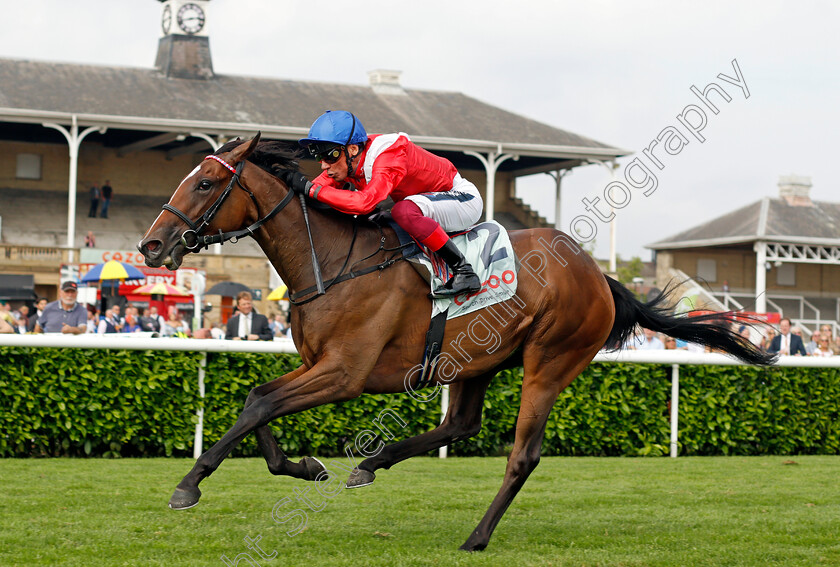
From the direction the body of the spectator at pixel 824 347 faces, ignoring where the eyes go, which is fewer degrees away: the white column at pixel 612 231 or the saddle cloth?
the saddle cloth

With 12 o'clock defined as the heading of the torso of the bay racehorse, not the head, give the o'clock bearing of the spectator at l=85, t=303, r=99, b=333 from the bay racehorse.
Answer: The spectator is roughly at 2 o'clock from the bay racehorse.

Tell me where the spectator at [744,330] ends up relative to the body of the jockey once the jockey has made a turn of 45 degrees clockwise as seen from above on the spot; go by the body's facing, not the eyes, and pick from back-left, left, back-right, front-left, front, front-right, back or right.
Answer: right

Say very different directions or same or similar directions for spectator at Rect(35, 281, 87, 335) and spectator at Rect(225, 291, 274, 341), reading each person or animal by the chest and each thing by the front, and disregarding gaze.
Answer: same or similar directions

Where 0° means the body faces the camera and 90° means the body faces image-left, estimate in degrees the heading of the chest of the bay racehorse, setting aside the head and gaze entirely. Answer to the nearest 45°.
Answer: approximately 90°

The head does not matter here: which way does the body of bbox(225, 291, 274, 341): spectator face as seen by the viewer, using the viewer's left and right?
facing the viewer

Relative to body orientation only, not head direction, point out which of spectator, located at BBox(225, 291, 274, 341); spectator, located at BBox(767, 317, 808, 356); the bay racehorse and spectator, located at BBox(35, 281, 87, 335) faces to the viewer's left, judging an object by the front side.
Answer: the bay racehorse

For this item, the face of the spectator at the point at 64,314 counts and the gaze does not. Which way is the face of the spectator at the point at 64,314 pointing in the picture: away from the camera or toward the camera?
toward the camera

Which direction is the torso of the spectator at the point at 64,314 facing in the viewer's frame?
toward the camera

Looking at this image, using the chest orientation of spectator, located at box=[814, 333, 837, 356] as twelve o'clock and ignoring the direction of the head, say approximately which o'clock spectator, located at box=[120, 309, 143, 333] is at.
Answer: spectator, located at box=[120, 309, 143, 333] is roughly at 2 o'clock from spectator, located at box=[814, 333, 837, 356].

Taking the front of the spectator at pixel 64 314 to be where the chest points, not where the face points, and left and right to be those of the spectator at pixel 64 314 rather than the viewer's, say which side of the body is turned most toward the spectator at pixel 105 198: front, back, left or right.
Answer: back

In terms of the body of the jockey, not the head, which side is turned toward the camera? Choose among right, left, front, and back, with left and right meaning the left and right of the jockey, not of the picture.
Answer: left
